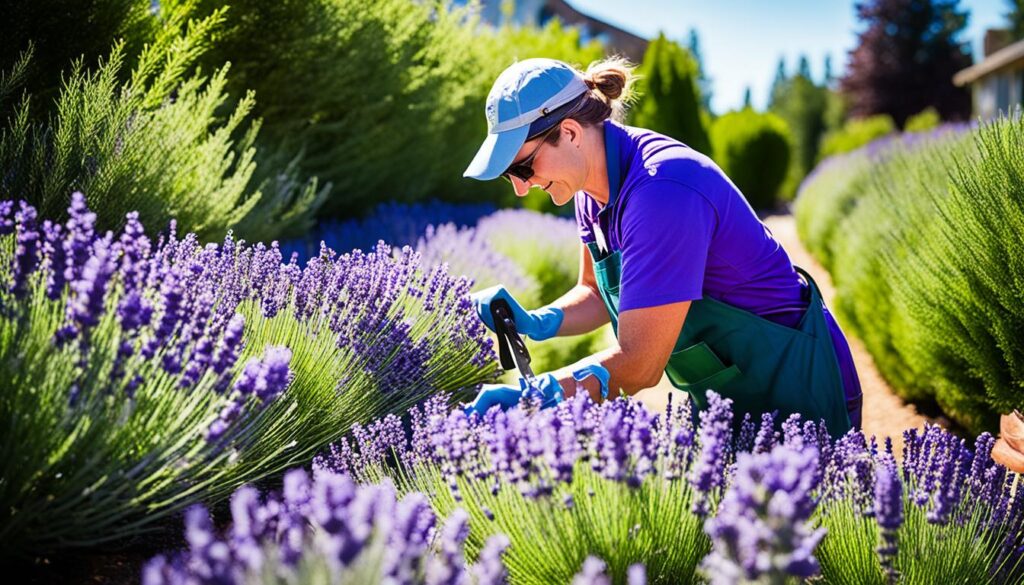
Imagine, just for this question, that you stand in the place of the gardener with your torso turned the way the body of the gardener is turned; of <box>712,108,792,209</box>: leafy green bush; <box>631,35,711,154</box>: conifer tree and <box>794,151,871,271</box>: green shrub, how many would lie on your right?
3

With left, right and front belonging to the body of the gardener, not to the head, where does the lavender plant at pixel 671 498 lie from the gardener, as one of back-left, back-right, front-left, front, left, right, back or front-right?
left

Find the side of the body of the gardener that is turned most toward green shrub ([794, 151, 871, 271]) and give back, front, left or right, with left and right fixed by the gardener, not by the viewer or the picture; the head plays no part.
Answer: right

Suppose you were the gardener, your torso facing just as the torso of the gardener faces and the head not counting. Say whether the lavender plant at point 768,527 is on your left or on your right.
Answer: on your left

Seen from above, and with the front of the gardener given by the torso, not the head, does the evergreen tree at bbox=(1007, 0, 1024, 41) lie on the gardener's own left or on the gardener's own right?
on the gardener's own right

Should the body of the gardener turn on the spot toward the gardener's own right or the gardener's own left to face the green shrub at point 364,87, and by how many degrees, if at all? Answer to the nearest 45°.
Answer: approximately 45° to the gardener's own right

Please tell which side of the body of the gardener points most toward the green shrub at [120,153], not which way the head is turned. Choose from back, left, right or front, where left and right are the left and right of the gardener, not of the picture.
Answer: front

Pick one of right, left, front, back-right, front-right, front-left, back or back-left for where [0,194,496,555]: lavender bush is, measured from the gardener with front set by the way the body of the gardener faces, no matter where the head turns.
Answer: front-left

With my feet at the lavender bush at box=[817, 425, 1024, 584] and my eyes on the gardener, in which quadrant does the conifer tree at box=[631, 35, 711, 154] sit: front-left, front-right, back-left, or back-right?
front-right

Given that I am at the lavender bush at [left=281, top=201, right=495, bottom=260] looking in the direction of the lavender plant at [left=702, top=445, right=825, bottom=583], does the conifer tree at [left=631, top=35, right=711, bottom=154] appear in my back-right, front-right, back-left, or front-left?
back-left

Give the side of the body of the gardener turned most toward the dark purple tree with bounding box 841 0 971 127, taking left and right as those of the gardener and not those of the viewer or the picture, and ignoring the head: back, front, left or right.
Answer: right

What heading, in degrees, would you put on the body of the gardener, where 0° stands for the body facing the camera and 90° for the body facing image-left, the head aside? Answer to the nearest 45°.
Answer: approximately 90°

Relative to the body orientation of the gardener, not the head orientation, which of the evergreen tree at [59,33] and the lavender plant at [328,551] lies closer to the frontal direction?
the evergreen tree
